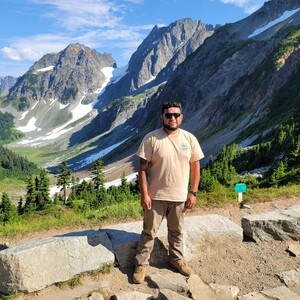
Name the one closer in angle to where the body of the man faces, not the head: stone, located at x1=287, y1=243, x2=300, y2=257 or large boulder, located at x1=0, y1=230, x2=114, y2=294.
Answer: the large boulder

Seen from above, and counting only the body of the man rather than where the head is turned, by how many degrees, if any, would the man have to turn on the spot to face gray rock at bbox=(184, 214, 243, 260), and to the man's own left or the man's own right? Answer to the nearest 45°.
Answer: approximately 135° to the man's own left

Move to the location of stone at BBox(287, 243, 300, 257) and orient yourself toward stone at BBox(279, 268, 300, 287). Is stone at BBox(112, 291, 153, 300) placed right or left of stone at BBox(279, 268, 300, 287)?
right

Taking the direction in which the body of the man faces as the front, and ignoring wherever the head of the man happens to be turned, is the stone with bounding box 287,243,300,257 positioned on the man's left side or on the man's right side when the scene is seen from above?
on the man's left side

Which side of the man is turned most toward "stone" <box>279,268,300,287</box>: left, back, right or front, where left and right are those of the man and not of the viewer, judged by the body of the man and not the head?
left

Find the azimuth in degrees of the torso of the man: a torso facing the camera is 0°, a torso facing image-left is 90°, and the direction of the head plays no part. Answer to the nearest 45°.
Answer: approximately 0°
